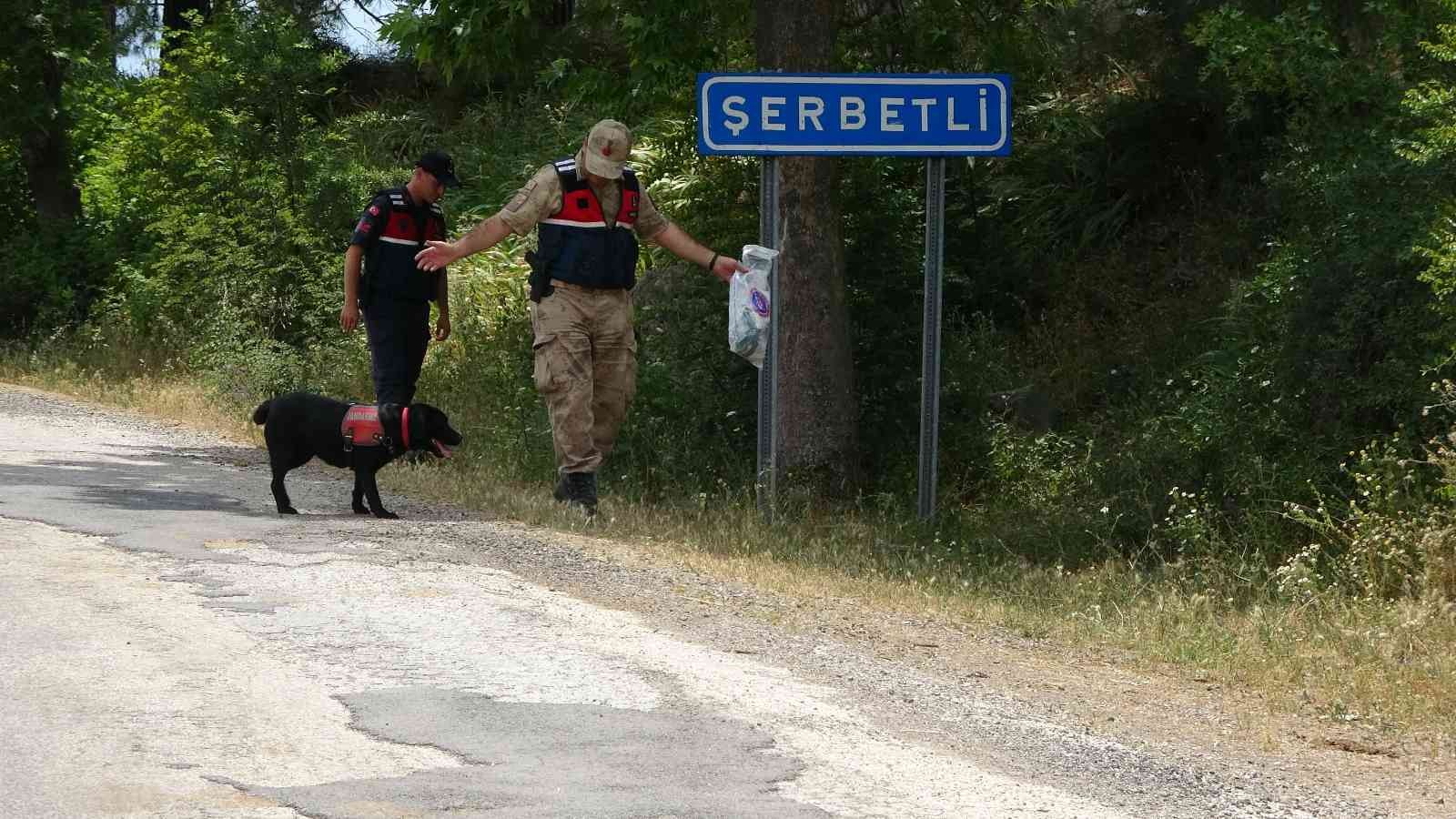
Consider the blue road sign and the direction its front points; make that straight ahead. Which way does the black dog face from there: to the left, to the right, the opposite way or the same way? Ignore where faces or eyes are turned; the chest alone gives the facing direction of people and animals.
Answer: to the left

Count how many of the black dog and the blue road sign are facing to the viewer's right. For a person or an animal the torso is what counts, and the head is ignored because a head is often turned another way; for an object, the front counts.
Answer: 1

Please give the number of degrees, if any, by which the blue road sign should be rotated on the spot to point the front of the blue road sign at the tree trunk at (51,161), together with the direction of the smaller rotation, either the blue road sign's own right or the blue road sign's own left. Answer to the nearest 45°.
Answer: approximately 135° to the blue road sign's own right

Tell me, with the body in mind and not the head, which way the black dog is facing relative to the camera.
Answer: to the viewer's right

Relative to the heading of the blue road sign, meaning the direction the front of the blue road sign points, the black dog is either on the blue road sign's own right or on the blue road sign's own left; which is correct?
on the blue road sign's own right

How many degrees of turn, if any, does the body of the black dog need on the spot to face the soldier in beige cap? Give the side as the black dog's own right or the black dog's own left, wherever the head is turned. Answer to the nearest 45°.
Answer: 0° — it already faces them

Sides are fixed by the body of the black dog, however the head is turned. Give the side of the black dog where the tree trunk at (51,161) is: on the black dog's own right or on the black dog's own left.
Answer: on the black dog's own left

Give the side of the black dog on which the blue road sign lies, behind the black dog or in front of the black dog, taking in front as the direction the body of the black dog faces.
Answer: in front

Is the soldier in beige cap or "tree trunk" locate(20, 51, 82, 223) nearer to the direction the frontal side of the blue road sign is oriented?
the soldier in beige cap

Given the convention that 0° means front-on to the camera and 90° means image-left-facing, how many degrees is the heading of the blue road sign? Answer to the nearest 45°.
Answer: approximately 0°
